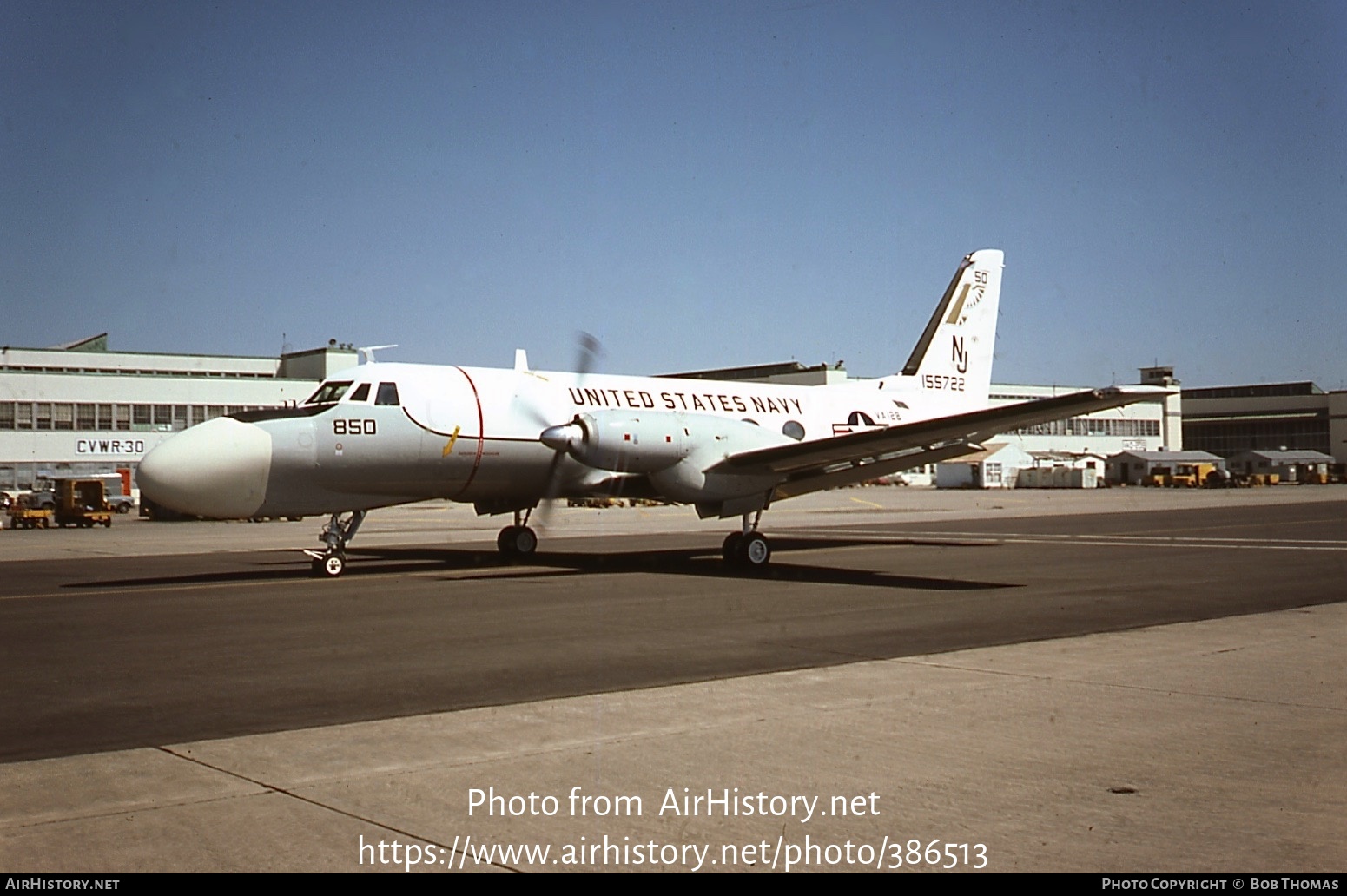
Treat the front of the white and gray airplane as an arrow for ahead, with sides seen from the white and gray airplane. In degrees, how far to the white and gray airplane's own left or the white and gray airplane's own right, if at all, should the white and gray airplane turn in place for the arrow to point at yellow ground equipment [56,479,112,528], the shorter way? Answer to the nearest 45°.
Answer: approximately 90° to the white and gray airplane's own right

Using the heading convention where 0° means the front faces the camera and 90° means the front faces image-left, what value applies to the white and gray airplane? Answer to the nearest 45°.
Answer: approximately 45°
